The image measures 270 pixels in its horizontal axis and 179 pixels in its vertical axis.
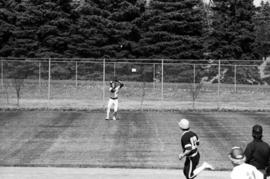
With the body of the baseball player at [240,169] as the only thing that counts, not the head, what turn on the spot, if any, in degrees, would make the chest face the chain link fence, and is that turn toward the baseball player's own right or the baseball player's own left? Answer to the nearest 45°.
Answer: approximately 45° to the baseball player's own right

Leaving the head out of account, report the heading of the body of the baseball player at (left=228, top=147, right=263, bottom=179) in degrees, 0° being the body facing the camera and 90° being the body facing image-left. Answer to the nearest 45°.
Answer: approximately 135°

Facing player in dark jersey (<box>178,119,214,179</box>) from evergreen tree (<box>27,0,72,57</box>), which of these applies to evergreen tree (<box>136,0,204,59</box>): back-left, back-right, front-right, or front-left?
front-left

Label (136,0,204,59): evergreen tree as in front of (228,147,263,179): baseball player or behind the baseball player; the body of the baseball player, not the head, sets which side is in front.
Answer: in front

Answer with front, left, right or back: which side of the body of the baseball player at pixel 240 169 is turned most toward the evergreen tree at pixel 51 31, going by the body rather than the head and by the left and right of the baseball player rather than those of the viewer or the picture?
front

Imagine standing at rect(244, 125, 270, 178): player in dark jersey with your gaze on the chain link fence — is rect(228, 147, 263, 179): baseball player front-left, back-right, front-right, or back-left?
back-left

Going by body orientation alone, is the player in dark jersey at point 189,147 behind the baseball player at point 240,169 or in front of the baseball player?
in front

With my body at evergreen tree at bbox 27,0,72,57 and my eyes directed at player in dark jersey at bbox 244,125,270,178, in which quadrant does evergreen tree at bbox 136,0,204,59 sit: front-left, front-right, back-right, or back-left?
front-left

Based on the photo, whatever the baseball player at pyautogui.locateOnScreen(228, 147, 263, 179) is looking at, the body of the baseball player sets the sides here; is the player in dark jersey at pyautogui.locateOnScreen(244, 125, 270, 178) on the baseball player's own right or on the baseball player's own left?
on the baseball player's own right
